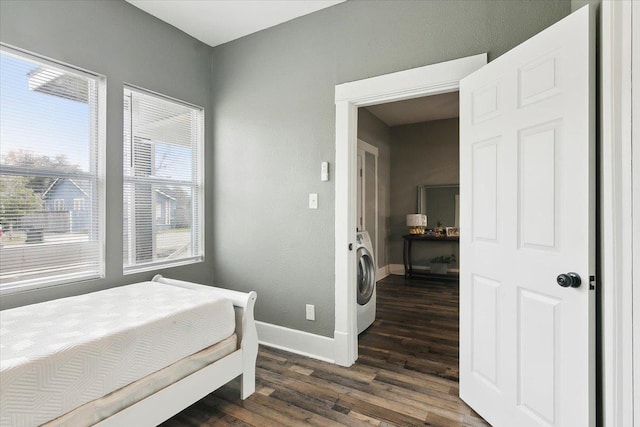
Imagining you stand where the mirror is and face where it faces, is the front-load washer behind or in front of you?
in front

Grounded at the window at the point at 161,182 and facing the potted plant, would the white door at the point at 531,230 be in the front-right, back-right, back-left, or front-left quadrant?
front-right

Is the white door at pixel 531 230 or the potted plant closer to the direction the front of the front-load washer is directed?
the white door

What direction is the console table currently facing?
toward the camera

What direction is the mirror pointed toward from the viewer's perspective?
toward the camera

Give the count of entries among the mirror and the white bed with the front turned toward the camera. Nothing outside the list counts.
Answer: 1

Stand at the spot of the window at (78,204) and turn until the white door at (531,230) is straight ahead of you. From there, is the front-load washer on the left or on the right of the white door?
left

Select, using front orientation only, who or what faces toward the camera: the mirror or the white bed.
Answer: the mirror

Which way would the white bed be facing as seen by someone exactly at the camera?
facing away from the viewer and to the right of the viewer

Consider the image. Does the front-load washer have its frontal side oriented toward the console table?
no

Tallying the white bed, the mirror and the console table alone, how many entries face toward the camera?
2
